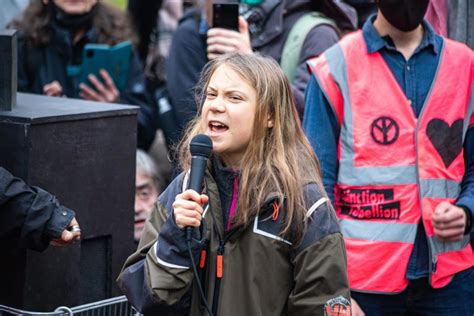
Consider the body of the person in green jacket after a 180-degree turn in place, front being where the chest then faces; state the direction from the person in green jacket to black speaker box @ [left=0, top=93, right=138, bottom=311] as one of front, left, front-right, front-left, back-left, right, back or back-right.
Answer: left

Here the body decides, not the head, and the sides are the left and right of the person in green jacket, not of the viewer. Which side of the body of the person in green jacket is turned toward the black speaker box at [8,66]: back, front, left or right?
right

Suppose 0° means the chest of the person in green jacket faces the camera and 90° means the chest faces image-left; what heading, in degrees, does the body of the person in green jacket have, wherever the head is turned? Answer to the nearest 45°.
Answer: approximately 45°
